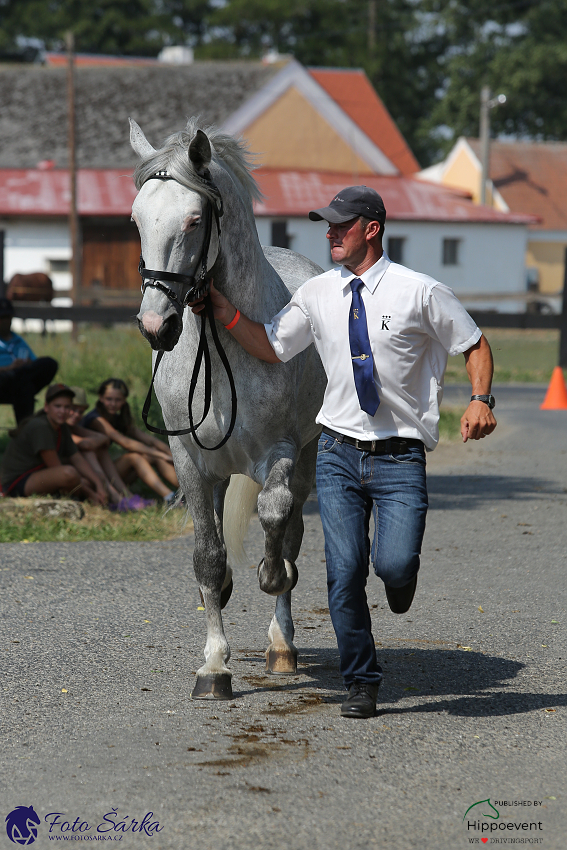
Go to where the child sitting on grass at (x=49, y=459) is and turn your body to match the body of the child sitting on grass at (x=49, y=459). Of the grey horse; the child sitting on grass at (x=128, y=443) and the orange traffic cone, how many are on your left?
2

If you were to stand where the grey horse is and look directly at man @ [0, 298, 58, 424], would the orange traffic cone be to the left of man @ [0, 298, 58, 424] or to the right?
right

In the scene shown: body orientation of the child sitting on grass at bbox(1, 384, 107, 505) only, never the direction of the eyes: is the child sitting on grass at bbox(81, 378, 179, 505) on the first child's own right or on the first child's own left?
on the first child's own left

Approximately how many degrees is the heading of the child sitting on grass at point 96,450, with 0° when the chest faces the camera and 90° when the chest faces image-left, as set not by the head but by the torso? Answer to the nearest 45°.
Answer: approximately 315°

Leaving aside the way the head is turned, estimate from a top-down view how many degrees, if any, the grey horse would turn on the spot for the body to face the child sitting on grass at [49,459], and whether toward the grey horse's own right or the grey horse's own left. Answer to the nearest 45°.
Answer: approximately 180°

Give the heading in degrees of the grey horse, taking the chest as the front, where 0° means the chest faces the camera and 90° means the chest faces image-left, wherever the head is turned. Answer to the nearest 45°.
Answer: approximately 0°

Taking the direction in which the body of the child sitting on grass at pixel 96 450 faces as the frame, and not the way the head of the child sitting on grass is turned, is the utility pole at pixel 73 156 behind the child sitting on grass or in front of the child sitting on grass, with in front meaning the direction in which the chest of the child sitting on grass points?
behind
